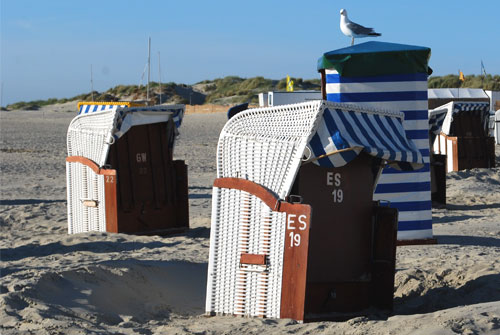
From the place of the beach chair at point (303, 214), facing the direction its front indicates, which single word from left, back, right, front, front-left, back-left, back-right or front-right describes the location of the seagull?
back-left

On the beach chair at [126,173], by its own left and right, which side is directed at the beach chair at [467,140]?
left

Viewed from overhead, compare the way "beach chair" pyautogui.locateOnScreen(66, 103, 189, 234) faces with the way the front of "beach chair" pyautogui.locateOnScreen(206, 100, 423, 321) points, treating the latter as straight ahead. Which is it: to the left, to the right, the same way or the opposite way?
the same way

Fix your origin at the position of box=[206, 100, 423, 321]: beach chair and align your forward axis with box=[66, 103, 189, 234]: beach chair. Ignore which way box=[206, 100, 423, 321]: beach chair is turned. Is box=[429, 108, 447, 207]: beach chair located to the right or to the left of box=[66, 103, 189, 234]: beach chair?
right

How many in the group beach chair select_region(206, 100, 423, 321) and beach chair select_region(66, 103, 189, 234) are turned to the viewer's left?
0

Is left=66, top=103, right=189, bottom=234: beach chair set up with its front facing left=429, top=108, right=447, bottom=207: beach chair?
no
